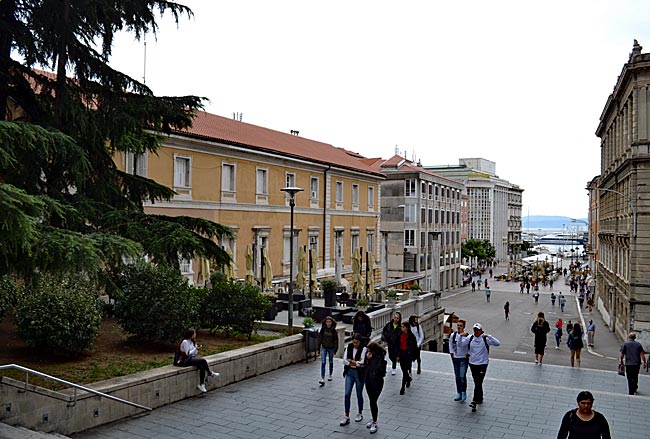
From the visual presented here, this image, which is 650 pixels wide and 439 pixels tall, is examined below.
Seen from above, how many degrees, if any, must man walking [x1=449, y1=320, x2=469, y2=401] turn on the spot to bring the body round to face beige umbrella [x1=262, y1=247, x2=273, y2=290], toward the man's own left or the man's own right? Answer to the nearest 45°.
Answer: approximately 135° to the man's own right

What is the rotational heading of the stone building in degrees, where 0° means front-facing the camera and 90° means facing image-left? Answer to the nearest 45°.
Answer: approximately 90°

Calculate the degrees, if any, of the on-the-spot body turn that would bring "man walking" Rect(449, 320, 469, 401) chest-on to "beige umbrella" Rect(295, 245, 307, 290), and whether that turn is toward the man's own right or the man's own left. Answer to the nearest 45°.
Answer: approximately 135° to the man's own right

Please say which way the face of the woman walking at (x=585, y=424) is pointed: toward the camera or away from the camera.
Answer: toward the camera

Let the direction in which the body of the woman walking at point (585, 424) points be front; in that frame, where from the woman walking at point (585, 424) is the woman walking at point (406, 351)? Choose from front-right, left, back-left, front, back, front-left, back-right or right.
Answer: back-right

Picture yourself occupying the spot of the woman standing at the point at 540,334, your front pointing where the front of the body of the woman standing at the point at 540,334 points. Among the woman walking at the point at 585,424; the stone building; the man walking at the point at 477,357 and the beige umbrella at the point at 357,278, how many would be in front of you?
2

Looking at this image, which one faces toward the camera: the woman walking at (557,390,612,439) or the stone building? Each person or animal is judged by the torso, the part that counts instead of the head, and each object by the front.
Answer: the woman walking

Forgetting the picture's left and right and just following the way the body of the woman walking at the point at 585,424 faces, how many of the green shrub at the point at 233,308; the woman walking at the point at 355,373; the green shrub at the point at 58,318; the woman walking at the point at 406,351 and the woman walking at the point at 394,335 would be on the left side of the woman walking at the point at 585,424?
0

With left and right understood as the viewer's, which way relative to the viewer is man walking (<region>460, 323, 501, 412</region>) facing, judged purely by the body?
facing the viewer

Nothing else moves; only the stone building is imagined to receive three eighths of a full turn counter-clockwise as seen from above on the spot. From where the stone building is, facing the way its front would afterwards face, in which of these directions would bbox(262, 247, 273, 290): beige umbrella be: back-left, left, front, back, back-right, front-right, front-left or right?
right

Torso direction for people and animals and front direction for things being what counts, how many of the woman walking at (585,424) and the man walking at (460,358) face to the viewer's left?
0

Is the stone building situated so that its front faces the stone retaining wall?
no

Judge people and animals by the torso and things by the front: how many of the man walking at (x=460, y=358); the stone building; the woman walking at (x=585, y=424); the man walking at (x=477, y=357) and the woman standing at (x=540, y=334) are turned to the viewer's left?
1

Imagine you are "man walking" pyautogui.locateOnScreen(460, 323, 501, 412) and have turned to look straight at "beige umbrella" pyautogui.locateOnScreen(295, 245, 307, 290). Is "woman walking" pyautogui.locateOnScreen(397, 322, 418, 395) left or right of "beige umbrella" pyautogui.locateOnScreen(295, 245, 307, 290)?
left

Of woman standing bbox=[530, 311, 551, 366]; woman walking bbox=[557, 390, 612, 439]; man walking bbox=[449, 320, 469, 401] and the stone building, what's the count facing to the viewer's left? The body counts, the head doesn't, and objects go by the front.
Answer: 1
